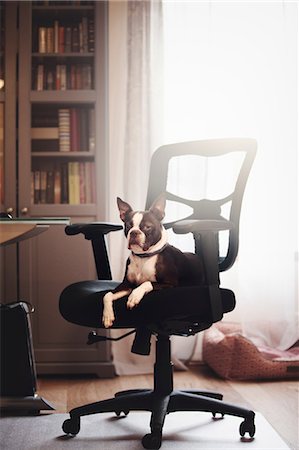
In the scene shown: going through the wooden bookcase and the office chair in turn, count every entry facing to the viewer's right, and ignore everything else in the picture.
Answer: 0

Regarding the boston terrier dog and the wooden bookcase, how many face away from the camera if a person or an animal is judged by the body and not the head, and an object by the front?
0

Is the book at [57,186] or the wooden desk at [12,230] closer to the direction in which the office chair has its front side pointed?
the wooden desk

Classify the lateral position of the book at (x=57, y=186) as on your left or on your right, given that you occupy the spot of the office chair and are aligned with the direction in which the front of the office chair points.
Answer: on your right

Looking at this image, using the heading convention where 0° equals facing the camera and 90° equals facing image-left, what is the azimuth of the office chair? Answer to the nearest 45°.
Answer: approximately 45°

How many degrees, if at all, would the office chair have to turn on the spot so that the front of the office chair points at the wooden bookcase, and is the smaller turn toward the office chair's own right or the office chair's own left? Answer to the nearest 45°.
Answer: approximately 90° to the office chair's own right

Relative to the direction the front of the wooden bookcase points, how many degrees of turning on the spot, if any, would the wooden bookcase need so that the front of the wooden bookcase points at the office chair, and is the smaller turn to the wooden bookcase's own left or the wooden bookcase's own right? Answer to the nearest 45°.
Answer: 0° — it already faces it

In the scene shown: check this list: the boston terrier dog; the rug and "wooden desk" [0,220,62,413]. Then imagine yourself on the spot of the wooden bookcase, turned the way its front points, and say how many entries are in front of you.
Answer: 3

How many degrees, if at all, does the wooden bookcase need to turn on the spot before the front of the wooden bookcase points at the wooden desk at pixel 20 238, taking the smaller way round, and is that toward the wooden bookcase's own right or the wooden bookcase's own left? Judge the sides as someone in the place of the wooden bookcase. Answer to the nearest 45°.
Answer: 0° — it already faces it

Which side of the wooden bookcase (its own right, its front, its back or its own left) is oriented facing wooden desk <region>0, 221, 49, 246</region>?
front

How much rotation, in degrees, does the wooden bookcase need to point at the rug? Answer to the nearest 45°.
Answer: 0° — it already faces it

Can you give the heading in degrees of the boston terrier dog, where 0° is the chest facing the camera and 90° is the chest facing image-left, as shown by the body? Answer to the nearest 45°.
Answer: approximately 45°
